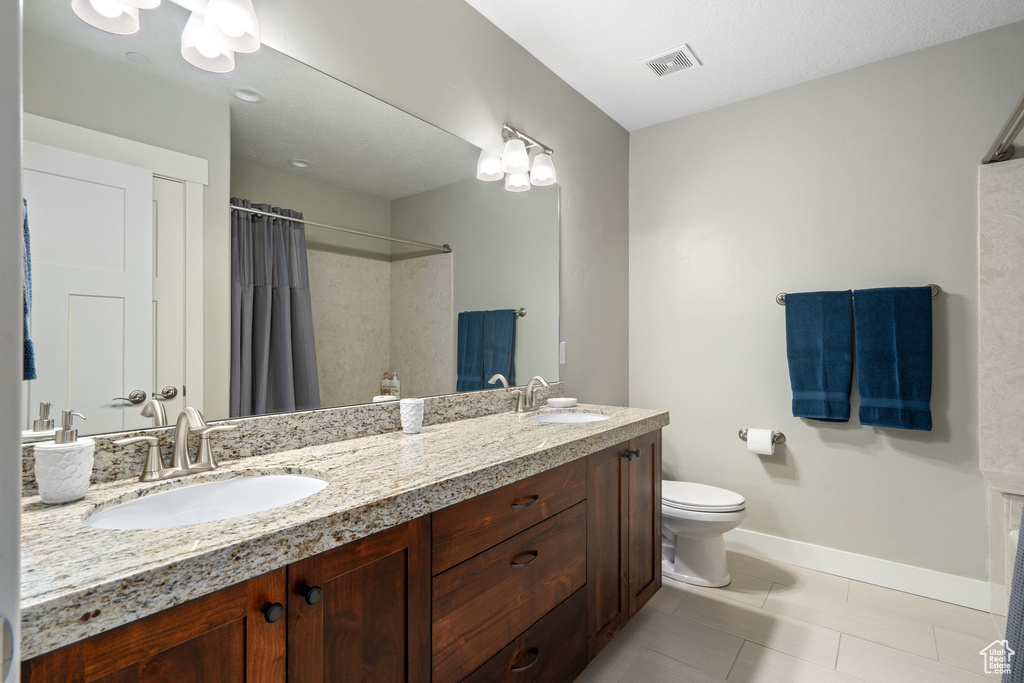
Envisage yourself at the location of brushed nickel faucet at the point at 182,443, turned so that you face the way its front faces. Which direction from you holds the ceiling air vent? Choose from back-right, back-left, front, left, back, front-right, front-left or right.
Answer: front-left

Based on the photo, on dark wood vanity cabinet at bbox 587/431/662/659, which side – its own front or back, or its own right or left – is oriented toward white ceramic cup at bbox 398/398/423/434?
right

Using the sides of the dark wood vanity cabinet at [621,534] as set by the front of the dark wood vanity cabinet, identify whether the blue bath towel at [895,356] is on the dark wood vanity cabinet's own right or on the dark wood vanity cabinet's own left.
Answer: on the dark wood vanity cabinet's own left

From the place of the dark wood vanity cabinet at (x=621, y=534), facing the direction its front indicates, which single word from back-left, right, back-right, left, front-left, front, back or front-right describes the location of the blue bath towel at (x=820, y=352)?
left

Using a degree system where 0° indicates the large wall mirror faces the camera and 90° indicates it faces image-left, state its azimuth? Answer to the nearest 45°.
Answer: approximately 315°

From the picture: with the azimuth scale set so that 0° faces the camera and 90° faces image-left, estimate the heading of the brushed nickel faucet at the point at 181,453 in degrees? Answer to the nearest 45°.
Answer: approximately 315°

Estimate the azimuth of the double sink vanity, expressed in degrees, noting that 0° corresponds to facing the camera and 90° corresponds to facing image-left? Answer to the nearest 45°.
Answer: approximately 315°

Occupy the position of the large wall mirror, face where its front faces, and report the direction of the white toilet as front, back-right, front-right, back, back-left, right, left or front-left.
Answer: front-left

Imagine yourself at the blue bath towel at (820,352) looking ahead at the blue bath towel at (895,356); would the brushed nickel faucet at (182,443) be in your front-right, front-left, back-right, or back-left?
back-right

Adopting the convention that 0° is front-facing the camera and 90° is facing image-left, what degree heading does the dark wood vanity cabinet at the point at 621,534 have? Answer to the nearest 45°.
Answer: approximately 315°

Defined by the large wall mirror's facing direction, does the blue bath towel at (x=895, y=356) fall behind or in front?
in front
